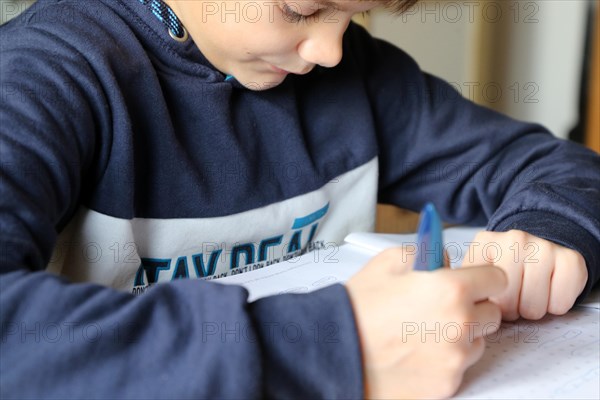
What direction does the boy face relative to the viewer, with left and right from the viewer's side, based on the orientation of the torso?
facing the viewer and to the right of the viewer
